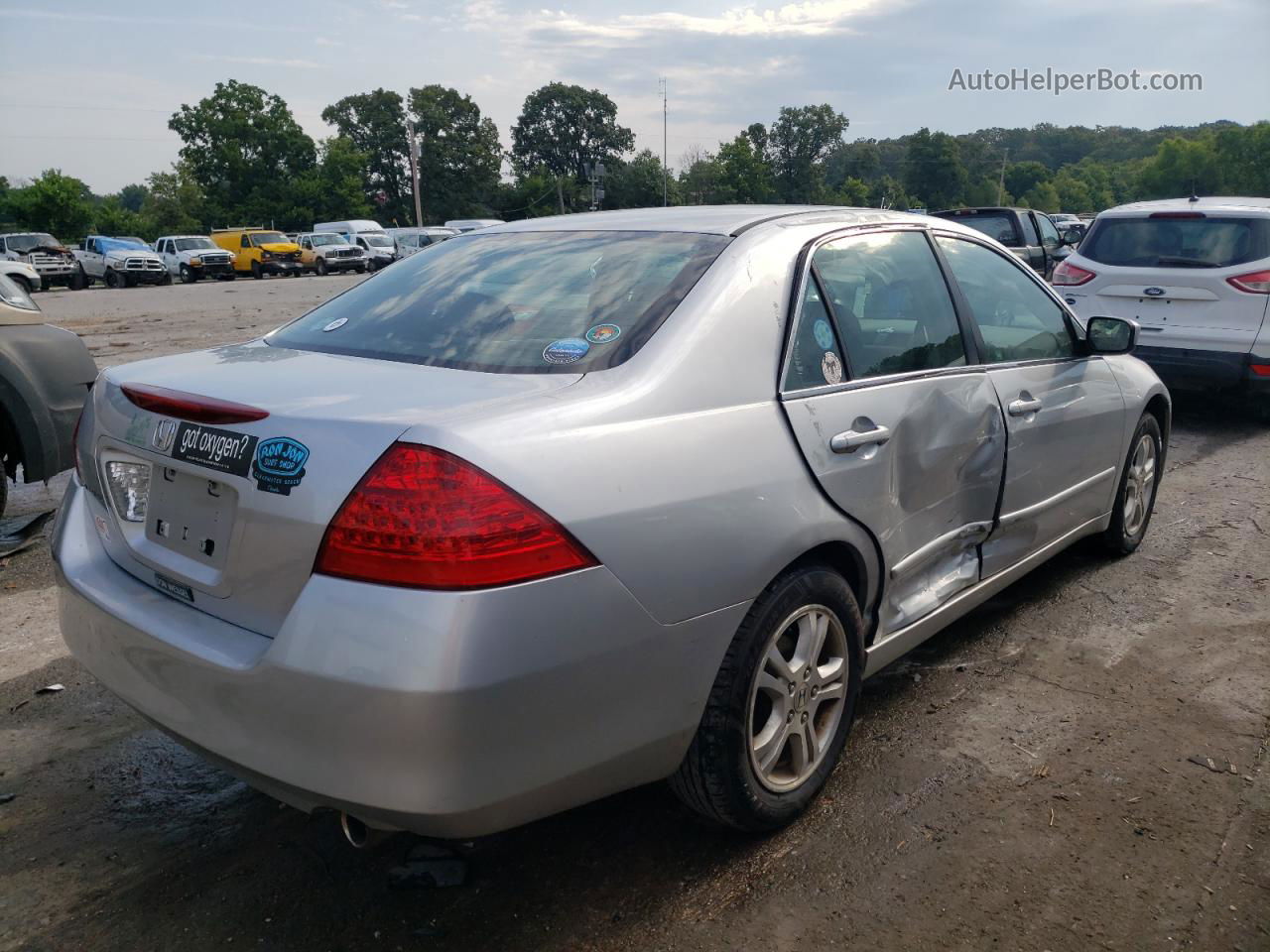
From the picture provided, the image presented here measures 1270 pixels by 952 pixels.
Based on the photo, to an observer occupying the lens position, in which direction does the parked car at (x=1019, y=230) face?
facing away from the viewer and to the right of the viewer

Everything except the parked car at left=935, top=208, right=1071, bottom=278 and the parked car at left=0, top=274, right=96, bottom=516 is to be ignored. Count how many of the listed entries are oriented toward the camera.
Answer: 0

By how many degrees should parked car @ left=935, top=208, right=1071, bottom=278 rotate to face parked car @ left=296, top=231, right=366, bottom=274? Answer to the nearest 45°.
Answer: approximately 90° to its left

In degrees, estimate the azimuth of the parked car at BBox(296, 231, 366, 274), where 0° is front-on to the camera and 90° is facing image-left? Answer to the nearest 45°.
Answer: approximately 315°

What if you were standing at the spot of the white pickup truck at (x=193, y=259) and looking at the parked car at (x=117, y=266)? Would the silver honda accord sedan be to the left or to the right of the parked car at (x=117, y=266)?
left

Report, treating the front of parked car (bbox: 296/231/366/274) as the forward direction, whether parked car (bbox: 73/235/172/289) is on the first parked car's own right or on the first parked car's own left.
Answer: on the first parked car's own right
